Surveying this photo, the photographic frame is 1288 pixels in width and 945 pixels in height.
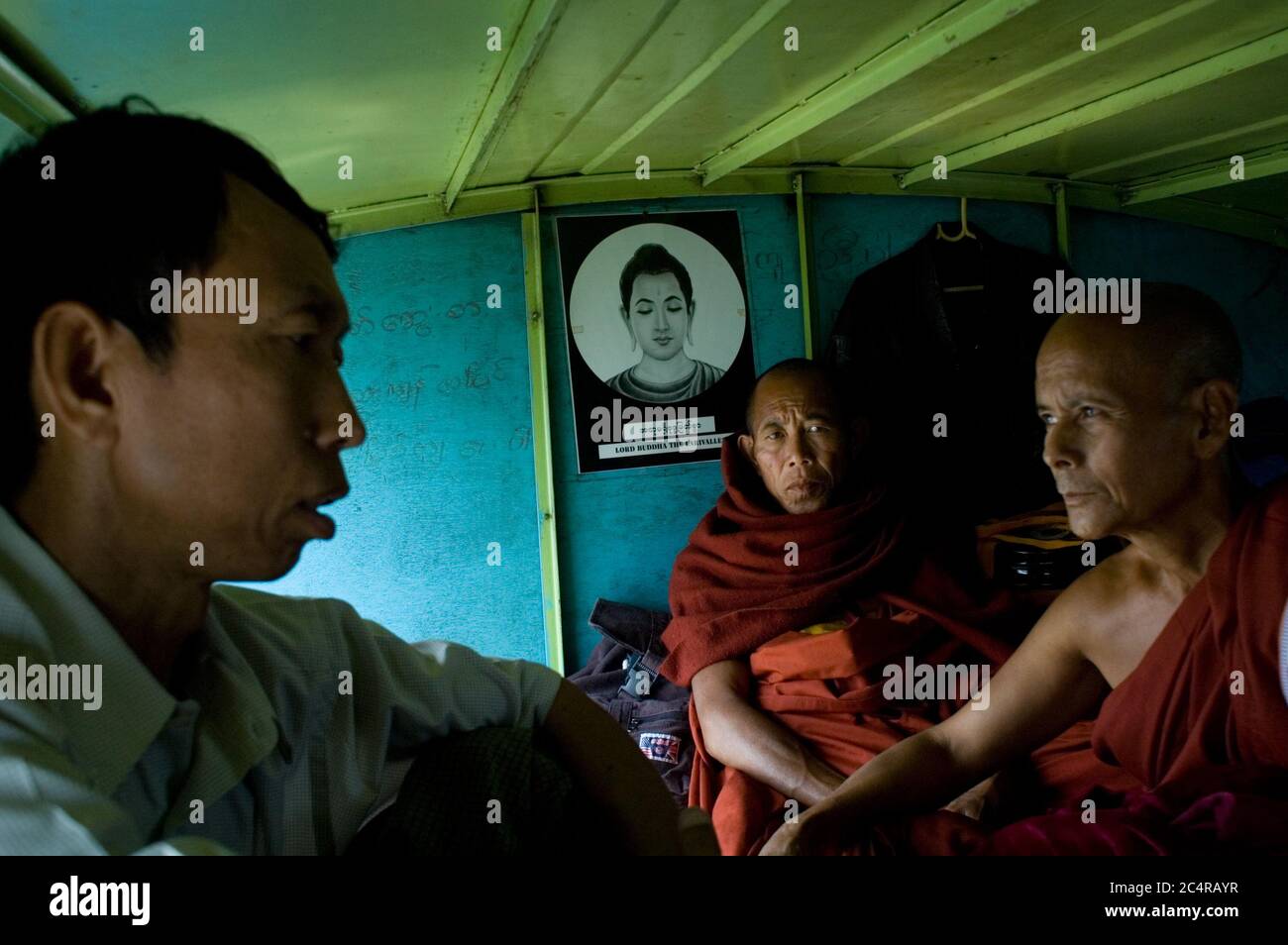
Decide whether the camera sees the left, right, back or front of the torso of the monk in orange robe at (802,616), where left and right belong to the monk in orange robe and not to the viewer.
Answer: front

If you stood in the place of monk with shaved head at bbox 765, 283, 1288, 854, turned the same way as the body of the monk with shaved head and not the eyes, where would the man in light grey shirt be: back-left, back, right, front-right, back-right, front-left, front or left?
front

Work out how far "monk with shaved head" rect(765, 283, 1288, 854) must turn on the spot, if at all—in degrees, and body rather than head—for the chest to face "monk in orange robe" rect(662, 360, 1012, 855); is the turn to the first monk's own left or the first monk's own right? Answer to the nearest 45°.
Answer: approximately 90° to the first monk's own right

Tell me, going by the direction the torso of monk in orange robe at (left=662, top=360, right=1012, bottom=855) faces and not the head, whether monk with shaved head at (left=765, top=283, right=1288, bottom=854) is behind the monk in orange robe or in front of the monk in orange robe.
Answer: in front

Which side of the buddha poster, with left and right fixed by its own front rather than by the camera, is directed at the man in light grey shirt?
front

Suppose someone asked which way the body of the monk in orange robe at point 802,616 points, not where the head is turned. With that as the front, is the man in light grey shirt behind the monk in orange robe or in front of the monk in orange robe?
in front

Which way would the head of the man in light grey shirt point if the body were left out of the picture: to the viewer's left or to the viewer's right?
to the viewer's right
